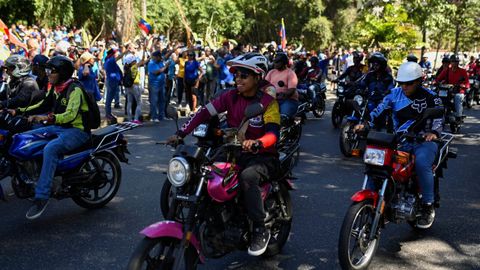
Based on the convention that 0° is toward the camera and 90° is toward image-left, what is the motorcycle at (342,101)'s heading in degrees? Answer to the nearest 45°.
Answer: approximately 45°

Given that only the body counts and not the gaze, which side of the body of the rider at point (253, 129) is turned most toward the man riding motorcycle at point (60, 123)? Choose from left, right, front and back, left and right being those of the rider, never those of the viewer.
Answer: right

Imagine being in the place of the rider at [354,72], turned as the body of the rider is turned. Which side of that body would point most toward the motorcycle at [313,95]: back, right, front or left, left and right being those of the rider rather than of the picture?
right

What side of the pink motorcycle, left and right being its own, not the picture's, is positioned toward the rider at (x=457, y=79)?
back

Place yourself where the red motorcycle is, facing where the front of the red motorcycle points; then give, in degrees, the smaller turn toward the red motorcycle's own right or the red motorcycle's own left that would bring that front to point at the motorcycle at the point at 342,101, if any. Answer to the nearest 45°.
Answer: approximately 135° to the red motorcycle's own right

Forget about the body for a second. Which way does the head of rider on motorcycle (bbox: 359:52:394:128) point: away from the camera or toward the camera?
toward the camera

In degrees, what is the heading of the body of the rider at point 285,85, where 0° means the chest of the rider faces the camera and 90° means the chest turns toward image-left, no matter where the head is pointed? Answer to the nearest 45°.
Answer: approximately 45°

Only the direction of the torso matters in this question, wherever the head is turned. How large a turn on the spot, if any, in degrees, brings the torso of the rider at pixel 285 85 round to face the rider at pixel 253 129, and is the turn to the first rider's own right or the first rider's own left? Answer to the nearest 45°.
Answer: approximately 45° to the first rider's own left

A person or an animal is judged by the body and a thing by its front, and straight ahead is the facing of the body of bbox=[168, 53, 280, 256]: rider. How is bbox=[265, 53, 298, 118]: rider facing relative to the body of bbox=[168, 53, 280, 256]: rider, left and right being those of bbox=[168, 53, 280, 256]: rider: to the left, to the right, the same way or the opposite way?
the same way

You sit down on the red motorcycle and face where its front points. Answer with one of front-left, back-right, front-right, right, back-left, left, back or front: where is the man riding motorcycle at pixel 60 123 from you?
front-right

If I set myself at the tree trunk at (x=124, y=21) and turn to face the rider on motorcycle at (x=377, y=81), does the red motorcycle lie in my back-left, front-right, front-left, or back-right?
front-right

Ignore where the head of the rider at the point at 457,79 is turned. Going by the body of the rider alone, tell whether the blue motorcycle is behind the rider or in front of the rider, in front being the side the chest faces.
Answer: in front

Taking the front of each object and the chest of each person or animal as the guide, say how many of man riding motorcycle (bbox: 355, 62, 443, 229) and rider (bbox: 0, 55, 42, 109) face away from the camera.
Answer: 0
